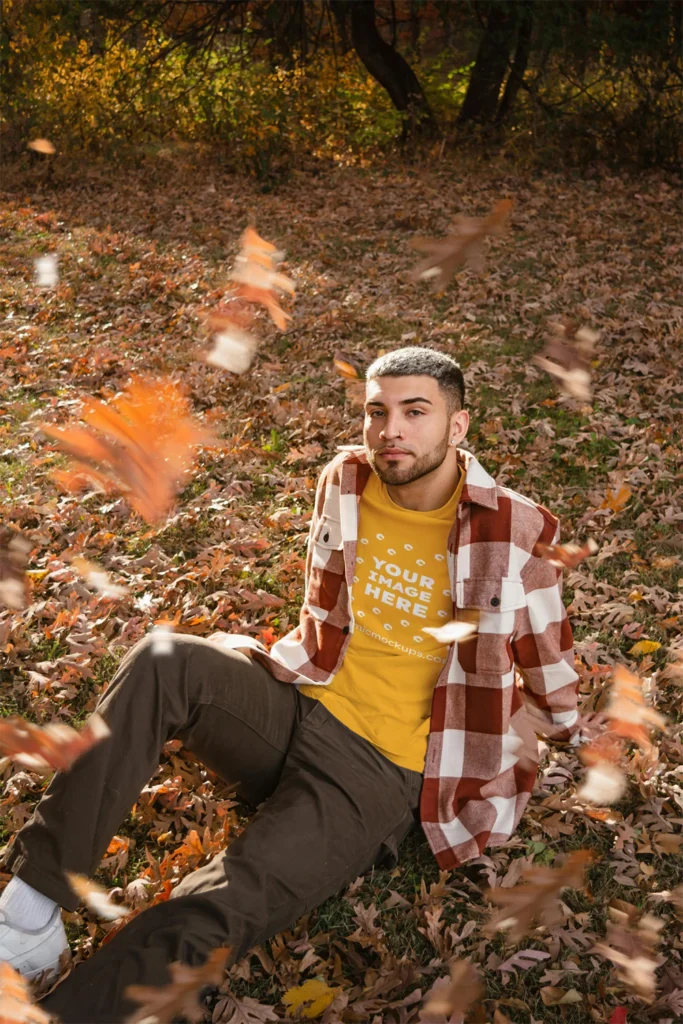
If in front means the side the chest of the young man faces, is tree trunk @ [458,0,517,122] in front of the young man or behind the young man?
behind

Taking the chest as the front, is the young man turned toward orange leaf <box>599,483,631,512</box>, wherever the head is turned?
no

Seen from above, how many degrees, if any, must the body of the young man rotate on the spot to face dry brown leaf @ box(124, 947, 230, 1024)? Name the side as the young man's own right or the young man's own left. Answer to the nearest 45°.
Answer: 0° — they already face it

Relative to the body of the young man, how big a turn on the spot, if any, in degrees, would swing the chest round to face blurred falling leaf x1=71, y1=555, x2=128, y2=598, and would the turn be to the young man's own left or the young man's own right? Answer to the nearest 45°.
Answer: approximately 90° to the young man's own right

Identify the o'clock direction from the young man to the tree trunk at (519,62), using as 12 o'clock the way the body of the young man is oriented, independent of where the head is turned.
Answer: The tree trunk is roughly at 5 o'clock from the young man.

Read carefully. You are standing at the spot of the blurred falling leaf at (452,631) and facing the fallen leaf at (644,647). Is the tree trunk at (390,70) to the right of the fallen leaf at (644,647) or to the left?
left

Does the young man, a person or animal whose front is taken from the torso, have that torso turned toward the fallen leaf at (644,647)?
no

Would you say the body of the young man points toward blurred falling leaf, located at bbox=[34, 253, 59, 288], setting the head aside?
no

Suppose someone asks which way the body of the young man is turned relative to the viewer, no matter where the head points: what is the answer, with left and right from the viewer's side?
facing the viewer and to the left of the viewer

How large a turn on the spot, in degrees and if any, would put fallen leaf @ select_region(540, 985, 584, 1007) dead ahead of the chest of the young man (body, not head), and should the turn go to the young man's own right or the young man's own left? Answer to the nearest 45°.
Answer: approximately 90° to the young man's own left

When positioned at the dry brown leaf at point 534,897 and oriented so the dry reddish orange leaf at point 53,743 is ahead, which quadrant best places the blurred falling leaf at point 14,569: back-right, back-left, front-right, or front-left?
front-right

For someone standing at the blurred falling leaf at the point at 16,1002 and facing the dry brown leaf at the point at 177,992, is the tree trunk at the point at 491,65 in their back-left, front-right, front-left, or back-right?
front-left
